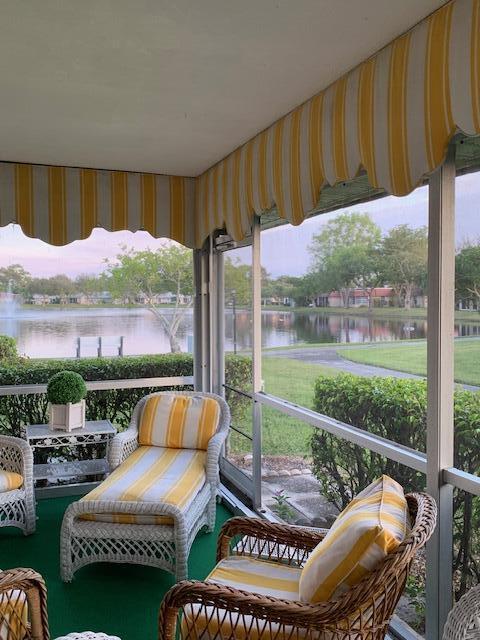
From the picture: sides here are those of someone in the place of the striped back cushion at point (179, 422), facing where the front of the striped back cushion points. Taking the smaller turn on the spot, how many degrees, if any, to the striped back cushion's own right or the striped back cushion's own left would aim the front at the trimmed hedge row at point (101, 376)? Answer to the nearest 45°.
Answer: approximately 135° to the striped back cushion's own right

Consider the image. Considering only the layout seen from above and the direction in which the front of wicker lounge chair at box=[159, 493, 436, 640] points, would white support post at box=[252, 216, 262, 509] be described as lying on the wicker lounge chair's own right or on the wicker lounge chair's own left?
on the wicker lounge chair's own right

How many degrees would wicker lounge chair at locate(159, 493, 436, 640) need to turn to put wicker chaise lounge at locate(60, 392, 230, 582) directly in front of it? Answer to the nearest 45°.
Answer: approximately 45° to its right

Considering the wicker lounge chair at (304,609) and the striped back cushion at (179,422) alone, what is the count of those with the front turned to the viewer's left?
1

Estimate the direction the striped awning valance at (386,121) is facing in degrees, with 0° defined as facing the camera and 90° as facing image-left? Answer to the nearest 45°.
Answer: approximately 45°

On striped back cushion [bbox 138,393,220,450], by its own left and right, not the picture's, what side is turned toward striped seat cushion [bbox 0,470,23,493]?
right

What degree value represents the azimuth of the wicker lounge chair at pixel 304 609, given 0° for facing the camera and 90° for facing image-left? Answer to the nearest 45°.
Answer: approximately 90°

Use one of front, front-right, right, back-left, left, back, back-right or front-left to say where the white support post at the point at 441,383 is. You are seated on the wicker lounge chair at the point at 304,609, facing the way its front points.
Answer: back-right

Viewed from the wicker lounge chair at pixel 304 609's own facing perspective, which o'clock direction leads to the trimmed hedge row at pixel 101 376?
The trimmed hedge row is roughly at 2 o'clock from the wicker lounge chair.

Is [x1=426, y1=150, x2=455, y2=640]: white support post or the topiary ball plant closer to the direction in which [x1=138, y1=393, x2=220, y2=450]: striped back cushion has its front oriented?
the white support post

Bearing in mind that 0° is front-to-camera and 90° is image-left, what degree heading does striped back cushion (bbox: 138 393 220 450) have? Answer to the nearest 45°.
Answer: approximately 0°
